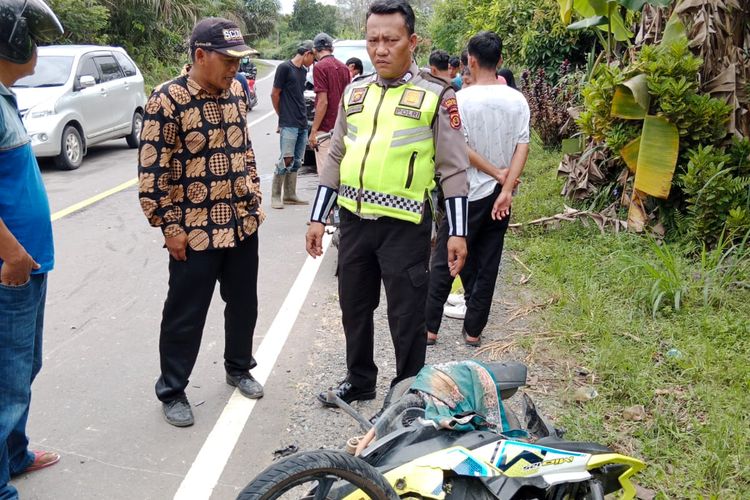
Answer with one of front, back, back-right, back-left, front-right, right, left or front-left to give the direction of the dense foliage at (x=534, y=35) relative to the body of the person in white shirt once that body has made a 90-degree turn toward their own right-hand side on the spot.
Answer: front-left

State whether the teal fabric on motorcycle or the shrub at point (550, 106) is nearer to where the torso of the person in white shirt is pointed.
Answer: the shrub

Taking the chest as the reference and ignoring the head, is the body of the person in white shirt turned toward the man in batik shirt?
no

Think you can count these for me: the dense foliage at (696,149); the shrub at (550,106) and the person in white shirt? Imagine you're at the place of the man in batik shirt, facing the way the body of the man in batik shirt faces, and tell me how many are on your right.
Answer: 0

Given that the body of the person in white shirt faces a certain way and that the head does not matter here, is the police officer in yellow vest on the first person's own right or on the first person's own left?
on the first person's own left

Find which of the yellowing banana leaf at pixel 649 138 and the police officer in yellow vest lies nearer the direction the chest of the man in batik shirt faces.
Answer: the police officer in yellow vest

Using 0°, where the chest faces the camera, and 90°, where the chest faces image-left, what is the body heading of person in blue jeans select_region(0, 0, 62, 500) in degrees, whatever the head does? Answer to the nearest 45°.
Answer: approximately 270°

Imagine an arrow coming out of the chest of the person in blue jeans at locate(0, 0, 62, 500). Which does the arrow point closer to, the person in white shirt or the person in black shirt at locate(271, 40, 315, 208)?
the person in white shirt

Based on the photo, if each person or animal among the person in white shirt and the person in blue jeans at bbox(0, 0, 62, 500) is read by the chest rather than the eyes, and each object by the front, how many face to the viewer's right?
1

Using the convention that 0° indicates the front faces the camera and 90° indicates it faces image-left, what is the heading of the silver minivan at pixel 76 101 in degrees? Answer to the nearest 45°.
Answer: approximately 45°

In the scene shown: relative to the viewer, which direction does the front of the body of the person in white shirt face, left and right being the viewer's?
facing away from the viewer and to the left of the viewer

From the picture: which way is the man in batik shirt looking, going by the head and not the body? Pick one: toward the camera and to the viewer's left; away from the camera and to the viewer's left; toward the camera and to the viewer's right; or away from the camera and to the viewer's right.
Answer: toward the camera and to the viewer's right

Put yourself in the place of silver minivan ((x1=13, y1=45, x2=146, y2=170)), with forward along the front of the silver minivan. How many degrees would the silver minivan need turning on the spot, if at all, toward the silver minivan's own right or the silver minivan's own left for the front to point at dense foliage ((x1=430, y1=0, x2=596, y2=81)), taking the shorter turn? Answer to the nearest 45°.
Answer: approximately 135° to the silver minivan's own left

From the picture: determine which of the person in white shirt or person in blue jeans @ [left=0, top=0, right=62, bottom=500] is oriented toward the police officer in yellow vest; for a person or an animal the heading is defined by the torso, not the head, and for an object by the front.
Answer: the person in blue jeans

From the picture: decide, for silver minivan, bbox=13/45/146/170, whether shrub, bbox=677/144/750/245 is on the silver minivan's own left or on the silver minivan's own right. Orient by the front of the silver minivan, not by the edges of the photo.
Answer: on the silver minivan's own left

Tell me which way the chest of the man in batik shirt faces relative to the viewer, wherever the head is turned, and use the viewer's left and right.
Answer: facing the viewer and to the right of the viewer
